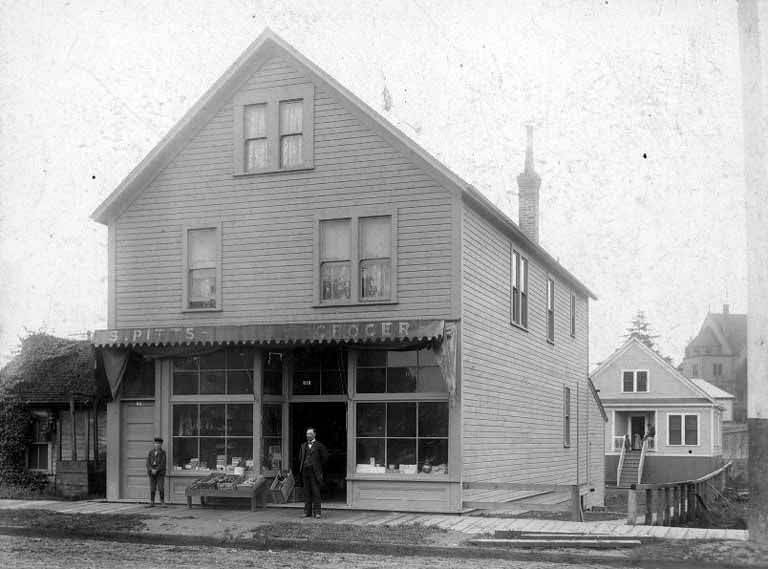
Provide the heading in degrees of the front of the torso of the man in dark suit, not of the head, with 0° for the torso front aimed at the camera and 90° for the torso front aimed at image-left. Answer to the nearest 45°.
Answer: approximately 0°
